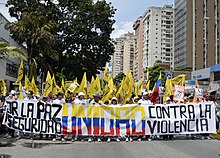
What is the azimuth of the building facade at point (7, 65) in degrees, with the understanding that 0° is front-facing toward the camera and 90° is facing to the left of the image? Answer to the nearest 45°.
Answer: approximately 315°
